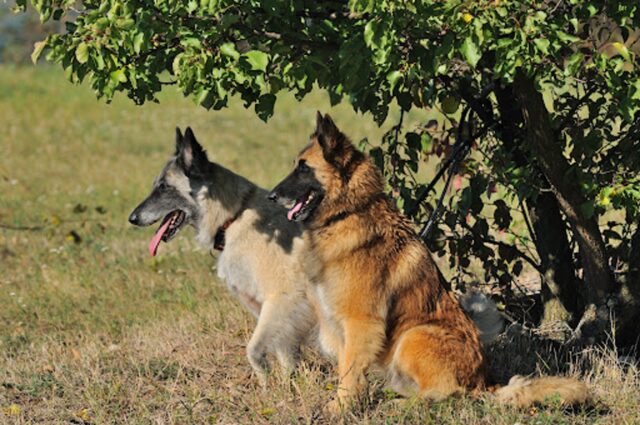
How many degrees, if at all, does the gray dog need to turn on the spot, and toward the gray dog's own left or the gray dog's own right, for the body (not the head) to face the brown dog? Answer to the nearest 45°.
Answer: approximately 135° to the gray dog's own left

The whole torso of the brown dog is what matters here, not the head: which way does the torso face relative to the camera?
to the viewer's left

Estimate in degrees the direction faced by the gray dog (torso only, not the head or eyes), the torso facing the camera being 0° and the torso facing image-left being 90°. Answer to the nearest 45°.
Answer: approximately 90°

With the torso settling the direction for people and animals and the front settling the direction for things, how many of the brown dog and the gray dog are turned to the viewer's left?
2

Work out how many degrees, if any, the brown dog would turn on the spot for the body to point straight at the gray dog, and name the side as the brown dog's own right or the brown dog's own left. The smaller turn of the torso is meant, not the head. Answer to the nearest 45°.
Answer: approximately 45° to the brown dog's own right
